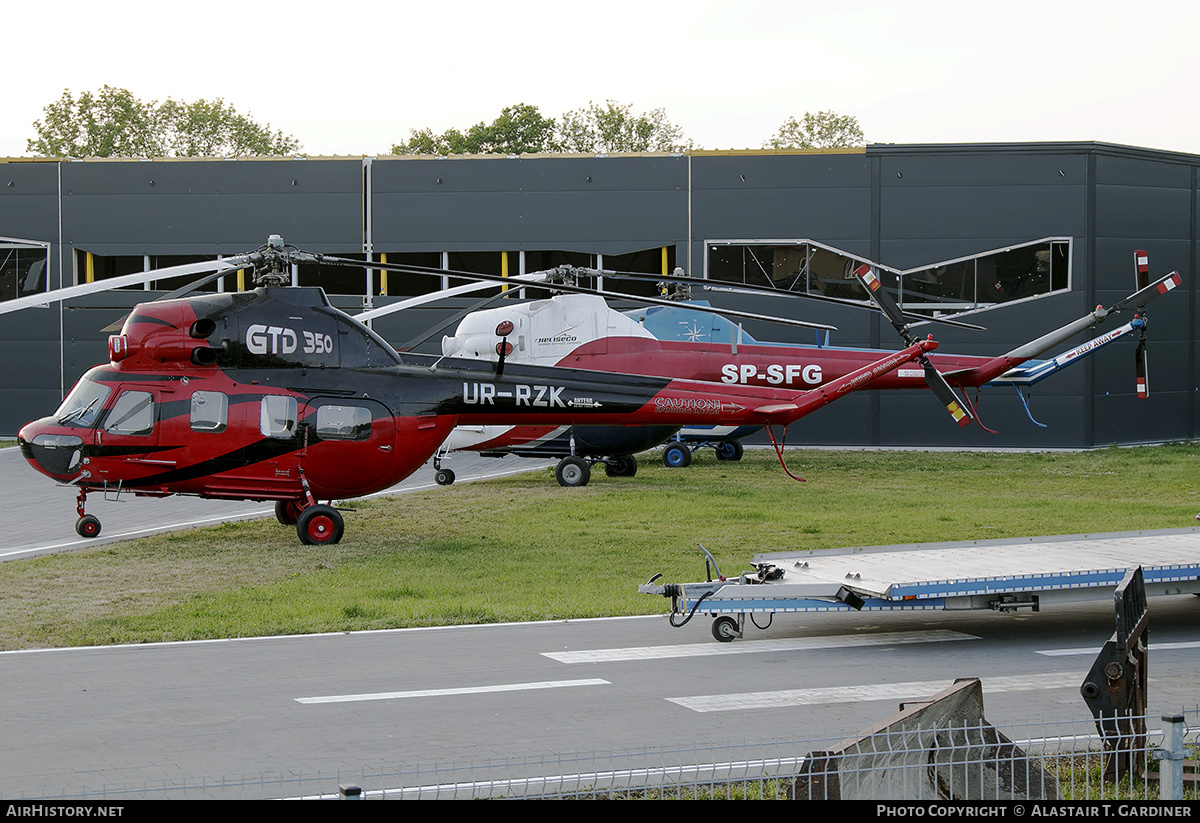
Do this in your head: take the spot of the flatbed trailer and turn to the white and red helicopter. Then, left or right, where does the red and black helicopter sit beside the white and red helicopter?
left

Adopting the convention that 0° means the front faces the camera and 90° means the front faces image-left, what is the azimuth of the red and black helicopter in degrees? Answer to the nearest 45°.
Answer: approximately 90°

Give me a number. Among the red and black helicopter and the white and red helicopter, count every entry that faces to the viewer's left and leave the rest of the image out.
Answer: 2

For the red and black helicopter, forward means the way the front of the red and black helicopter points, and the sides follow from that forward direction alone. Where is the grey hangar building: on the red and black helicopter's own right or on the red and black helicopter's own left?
on the red and black helicopter's own right

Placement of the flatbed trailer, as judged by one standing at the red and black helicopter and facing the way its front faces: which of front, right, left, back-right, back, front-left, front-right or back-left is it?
back-left

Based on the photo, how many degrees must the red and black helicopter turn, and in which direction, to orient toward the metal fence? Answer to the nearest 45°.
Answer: approximately 135° to its left

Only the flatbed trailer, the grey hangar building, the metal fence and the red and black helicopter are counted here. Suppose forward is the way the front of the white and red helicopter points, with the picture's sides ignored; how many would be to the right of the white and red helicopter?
1

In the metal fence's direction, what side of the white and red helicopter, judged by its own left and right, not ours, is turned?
left

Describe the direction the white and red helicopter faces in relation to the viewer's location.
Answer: facing to the left of the viewer

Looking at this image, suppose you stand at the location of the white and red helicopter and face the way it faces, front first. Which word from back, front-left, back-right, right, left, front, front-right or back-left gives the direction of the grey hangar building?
right
